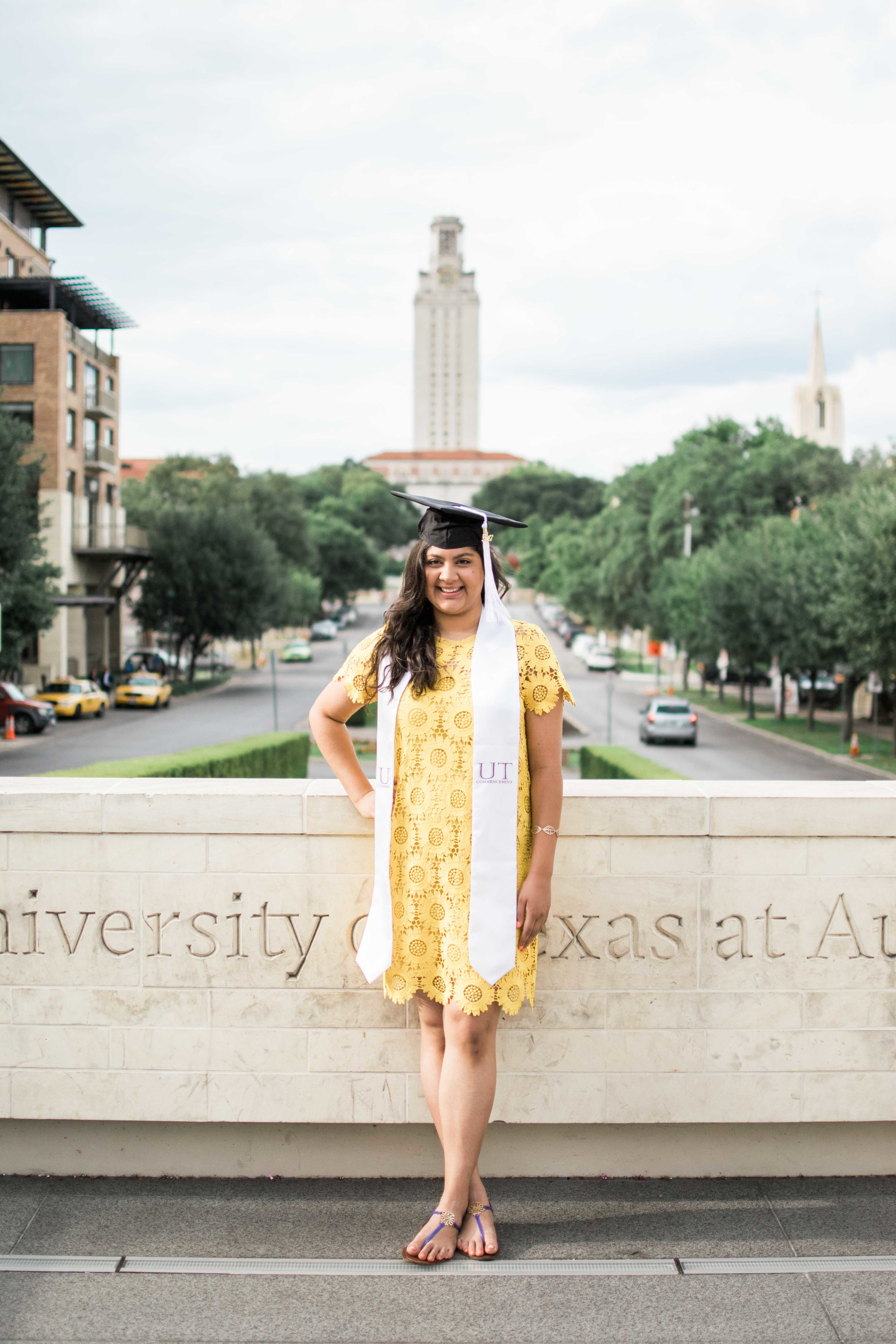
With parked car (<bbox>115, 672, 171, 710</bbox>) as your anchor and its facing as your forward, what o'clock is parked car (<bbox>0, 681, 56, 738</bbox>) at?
parked car (<bbox>0, 681, 56, 738</bbox>) is roughly at 11 o'clock from parked car (<bbox>115, 672, 171, 710</bbox>).

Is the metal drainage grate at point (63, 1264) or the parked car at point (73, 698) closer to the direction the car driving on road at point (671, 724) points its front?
the parked car

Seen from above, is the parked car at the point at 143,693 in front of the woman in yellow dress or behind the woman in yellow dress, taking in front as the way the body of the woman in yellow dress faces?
behind

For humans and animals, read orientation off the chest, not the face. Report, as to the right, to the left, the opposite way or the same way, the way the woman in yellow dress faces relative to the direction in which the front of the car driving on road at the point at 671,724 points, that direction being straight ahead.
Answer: the opposite way

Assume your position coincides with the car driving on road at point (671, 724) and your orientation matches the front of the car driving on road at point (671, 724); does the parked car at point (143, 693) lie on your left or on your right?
on your left

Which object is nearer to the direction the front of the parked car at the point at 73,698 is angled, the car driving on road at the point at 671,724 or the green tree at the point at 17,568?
the green tree

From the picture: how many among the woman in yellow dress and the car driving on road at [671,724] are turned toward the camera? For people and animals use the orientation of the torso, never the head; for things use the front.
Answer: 1

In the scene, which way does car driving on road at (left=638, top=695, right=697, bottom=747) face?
away from the camera

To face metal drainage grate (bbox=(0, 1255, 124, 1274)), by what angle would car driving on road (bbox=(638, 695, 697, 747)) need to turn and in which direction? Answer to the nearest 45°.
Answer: approximately 180°
